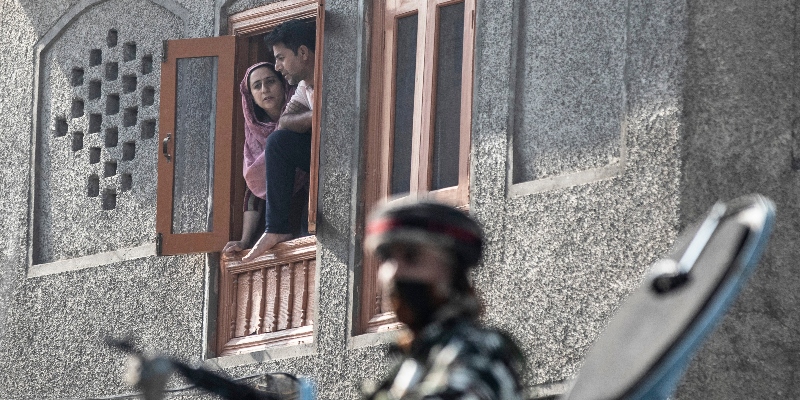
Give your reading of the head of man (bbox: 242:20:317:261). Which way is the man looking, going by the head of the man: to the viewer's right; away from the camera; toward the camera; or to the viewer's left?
to the viewer's left

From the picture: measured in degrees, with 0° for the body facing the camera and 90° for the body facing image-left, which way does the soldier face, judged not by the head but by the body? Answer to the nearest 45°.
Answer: approximately 45°

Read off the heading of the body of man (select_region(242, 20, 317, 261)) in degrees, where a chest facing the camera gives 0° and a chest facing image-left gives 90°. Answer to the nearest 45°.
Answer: approximately 45°

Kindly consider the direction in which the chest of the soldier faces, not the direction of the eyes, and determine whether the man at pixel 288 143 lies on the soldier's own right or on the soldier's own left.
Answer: on the soldier's own right
